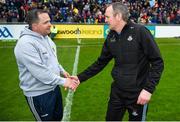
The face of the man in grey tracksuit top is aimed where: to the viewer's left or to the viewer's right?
to the viewer's right

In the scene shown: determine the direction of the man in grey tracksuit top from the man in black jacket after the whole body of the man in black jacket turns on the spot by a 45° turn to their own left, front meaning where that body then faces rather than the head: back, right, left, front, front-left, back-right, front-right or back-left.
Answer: right

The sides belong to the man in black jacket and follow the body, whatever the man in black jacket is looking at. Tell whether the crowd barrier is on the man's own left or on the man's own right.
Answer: on the man's own right

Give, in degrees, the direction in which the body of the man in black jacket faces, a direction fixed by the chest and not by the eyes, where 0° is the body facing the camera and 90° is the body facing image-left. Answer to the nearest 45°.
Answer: approximately 45°

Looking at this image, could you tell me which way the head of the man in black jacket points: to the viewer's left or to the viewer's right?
to the viewer's left
